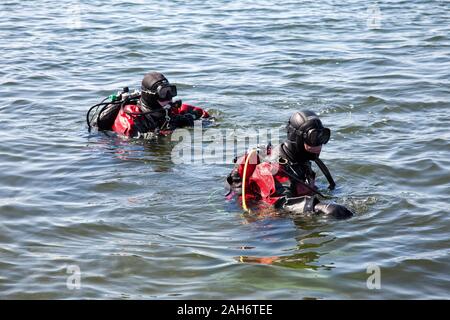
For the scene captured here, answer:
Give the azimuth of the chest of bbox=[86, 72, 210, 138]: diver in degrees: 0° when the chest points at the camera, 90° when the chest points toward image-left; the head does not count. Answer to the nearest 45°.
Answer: approximately 315°

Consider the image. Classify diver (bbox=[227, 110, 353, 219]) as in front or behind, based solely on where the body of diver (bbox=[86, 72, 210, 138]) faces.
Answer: in front
